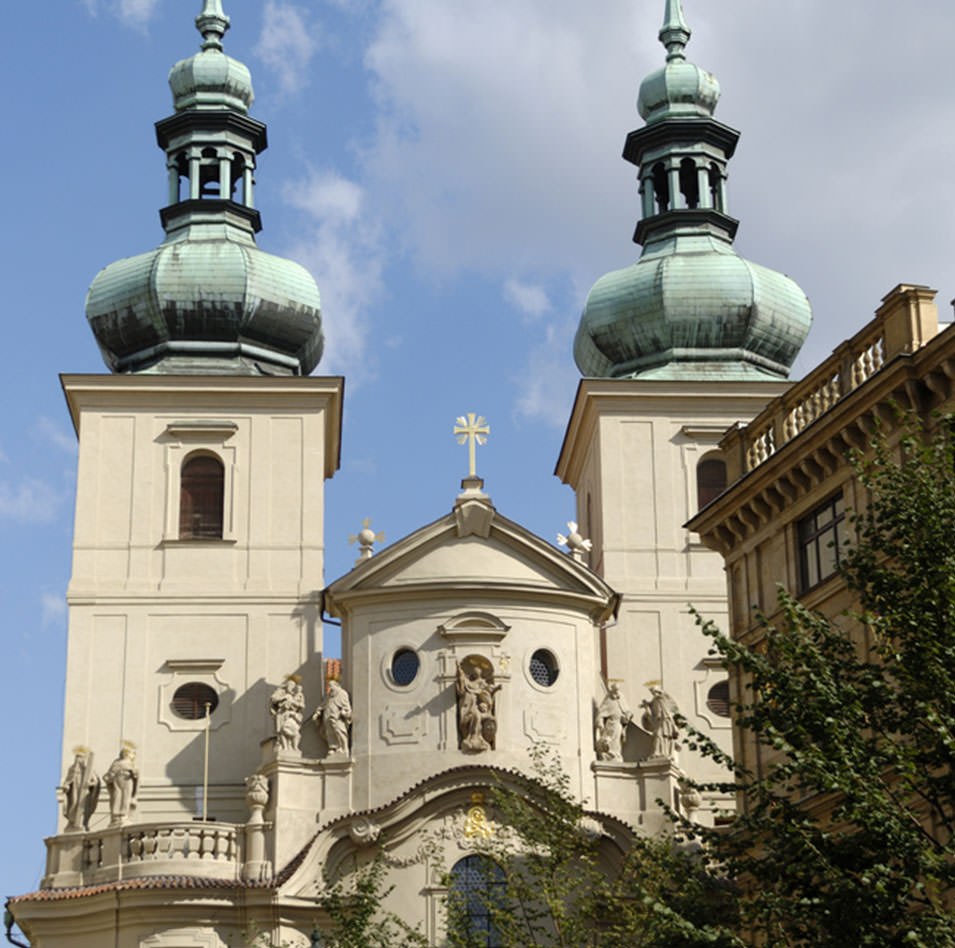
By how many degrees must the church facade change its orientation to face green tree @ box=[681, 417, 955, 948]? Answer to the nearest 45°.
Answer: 0° — it already faces it

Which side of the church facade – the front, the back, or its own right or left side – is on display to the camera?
front

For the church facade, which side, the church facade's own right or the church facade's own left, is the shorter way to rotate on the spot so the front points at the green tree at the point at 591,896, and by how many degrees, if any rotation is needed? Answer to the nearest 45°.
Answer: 0° — it already faces it

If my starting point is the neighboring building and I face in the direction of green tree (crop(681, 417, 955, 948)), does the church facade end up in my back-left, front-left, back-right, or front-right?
back-right

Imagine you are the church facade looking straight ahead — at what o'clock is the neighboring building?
The neighboring building is roughly at 11 o'clock from the church facade.

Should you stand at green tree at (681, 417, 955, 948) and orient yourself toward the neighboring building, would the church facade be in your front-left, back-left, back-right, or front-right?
front-left
